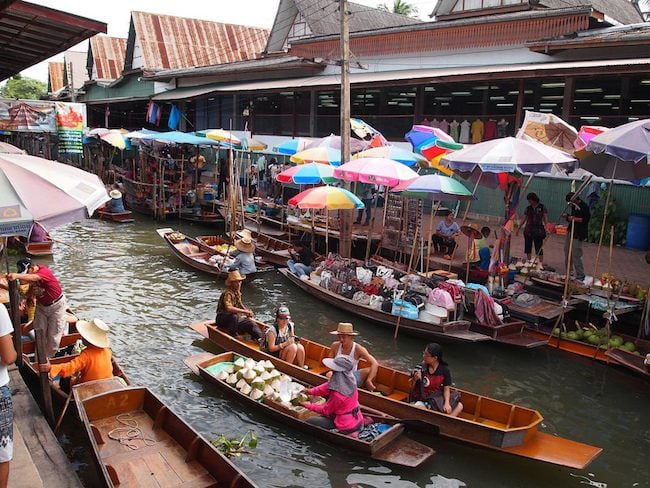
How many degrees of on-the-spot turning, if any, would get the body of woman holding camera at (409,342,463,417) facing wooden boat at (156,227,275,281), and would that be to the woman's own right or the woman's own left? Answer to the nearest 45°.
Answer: approximately 90° to the woman's own right

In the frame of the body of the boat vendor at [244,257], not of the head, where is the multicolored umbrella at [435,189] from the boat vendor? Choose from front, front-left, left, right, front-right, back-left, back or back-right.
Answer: back

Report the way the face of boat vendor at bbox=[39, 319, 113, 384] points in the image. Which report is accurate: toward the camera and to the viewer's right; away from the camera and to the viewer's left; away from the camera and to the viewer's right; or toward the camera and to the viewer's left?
away from the camera and to the viewer's left

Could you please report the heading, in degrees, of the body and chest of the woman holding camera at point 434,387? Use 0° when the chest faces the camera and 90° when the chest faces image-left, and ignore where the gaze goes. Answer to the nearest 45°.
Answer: approximately 45°
